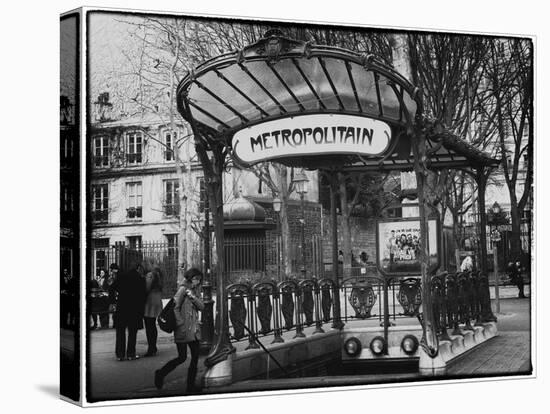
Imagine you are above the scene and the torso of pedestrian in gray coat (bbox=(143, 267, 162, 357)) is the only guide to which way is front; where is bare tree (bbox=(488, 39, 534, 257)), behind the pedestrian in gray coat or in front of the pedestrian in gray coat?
behind
